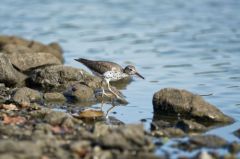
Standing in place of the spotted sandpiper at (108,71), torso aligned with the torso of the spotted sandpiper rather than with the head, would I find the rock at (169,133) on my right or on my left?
on my right

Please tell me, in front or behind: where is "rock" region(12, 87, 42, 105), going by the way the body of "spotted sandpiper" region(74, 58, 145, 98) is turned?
behind

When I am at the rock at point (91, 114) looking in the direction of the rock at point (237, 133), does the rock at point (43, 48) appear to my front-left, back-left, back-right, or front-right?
back-left

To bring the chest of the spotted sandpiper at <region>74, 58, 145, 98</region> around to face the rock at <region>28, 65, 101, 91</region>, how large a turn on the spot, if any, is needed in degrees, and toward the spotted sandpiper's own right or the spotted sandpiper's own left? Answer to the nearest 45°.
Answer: approximately 135° to the spotted sandpiper's own left

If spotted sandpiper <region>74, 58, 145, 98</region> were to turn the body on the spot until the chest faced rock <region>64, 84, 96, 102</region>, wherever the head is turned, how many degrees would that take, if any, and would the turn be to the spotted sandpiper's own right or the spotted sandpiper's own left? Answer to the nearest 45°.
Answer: approximately 135° to the spotted sandpiper's own right

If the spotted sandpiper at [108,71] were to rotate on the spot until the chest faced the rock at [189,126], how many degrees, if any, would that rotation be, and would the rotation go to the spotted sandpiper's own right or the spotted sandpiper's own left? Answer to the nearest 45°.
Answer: approximately 45° to the spotted sandpiper's own right

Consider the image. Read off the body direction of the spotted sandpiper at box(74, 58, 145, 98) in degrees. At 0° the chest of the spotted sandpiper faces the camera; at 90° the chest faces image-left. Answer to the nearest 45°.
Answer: approximately 270°

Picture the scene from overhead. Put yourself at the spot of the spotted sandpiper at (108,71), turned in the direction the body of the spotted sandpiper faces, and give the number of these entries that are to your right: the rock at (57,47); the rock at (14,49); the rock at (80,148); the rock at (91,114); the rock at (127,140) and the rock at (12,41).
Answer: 3

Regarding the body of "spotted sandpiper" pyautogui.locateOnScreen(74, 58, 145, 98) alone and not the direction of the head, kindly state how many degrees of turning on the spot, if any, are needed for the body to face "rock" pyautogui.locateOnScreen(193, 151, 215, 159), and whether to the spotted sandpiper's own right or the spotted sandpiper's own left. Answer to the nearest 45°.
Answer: approximately 90° to the spotted sandpiper's own right
